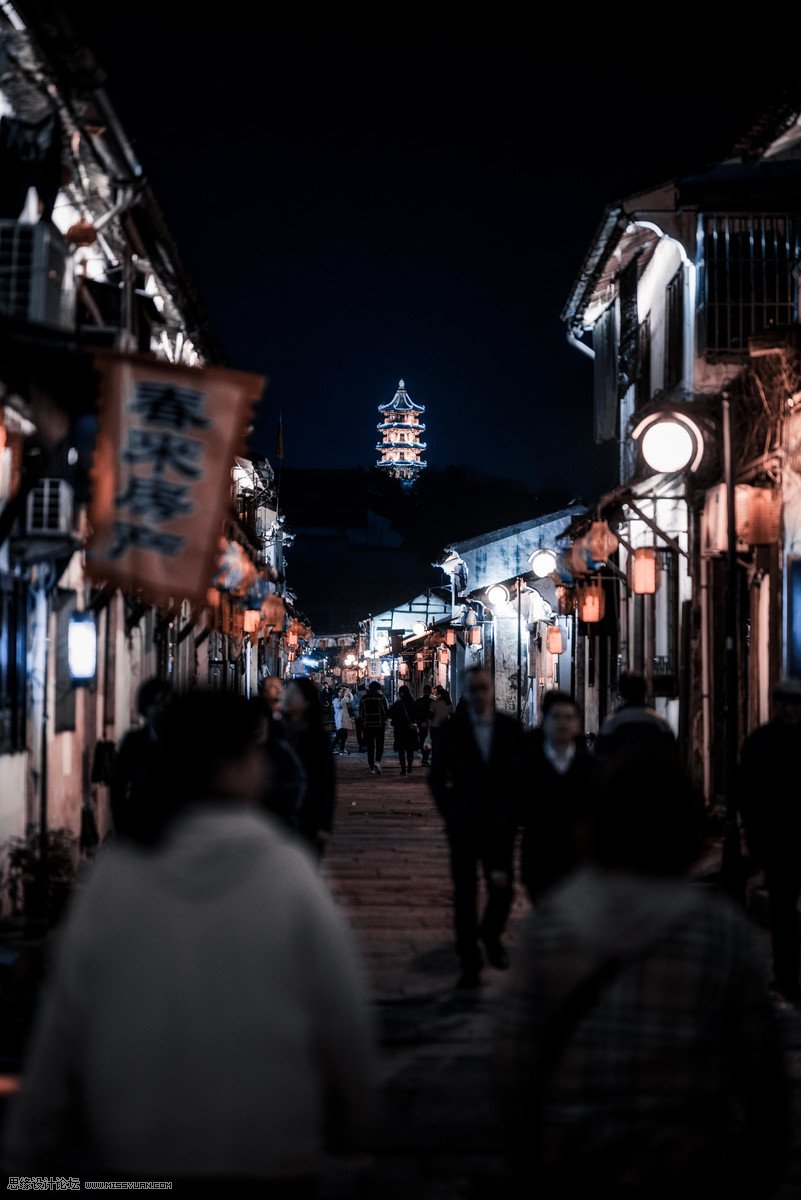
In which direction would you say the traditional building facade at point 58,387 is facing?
to the viewer's right

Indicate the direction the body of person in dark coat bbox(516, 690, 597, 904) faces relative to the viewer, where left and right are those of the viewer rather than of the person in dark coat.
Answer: facing the viewer

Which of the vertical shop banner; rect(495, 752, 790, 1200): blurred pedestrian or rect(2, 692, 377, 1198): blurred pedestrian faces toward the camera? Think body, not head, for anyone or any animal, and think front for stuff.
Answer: the vertical shop banner

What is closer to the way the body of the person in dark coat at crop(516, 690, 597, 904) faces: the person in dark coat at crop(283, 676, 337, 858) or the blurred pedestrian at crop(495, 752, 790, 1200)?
the blurred pedestrian

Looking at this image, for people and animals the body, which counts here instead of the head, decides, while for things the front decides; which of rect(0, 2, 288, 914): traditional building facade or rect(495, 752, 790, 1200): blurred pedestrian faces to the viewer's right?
the traditional building facade

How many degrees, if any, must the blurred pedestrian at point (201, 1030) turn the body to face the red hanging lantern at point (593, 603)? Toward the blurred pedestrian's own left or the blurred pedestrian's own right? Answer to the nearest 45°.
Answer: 0° — they already face it

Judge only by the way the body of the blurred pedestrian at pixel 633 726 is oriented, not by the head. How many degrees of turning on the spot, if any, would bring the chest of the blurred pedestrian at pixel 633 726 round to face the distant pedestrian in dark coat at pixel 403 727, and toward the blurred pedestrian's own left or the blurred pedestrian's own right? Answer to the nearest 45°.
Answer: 0° — they already face them

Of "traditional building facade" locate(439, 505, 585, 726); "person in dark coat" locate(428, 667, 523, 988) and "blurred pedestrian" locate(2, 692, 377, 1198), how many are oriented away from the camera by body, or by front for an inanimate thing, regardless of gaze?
1

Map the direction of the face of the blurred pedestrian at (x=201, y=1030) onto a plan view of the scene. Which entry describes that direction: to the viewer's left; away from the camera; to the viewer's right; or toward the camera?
away from the camera

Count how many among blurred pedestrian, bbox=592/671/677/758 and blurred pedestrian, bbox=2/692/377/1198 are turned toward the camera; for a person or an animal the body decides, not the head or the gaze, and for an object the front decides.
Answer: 0

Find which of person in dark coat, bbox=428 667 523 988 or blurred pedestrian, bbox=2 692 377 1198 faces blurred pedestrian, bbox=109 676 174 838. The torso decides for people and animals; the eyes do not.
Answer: blurred pedestrian, bbox=2 692 377 1198

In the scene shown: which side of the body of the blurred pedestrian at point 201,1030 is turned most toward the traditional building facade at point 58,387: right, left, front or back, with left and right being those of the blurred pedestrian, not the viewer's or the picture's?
front

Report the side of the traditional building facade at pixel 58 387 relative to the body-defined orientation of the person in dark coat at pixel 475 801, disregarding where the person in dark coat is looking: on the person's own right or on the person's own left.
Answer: on the person's own right

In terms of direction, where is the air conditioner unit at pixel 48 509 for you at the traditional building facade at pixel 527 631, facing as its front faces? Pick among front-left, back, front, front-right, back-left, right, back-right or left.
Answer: front-left

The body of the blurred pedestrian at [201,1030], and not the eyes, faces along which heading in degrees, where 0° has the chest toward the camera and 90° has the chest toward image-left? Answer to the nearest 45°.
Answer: approximately 180°
